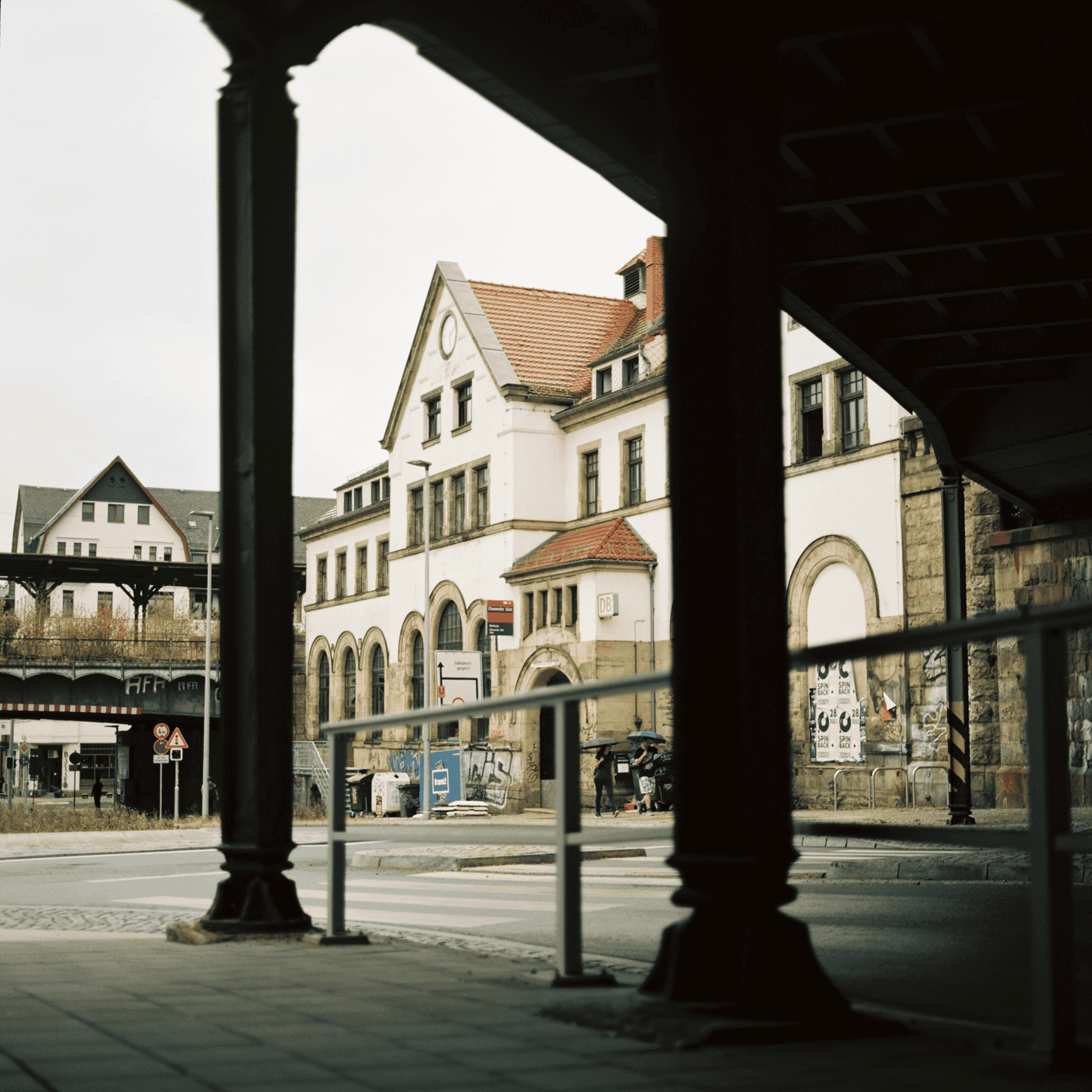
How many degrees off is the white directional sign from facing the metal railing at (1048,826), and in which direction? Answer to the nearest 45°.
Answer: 0° — it already faces it

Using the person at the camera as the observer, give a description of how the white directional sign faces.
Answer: facing the viewer

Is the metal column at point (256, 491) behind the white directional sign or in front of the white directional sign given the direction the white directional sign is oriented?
in front

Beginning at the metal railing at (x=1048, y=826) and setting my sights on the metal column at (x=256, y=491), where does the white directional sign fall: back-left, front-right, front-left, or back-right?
front-right

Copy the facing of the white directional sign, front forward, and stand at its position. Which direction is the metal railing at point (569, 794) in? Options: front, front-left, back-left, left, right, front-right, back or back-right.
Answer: front

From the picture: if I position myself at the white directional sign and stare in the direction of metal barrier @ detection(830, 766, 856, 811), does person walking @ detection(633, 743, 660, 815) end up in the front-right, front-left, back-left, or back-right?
front-left
